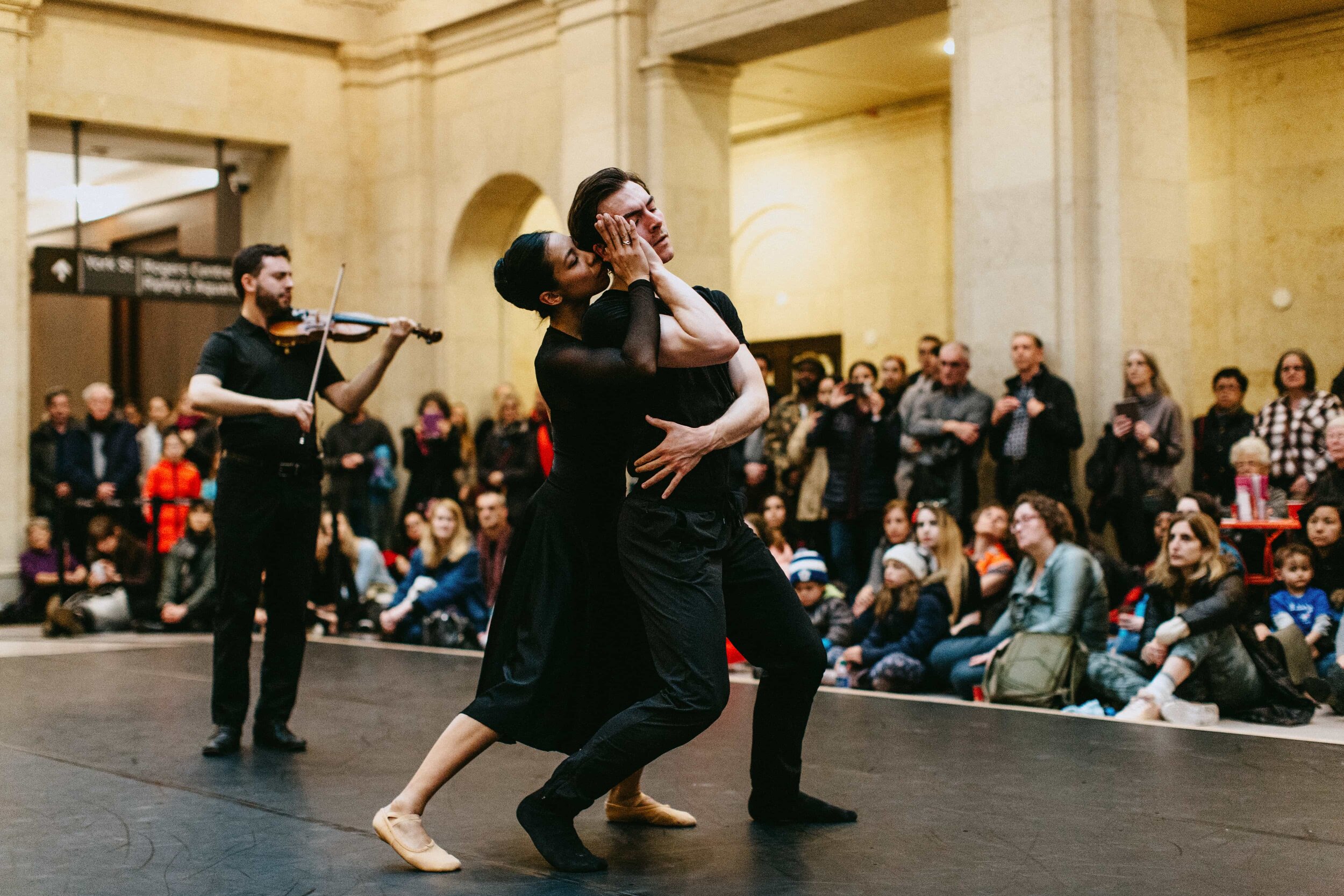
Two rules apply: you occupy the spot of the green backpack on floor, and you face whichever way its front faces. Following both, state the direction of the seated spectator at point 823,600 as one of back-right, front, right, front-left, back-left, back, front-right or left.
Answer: back-right

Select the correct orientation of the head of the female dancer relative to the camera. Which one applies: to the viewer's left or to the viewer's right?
to the viewer's right

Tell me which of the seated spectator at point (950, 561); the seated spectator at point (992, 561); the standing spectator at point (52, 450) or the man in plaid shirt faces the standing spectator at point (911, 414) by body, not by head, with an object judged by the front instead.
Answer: the standing spectator at point (52, 450)

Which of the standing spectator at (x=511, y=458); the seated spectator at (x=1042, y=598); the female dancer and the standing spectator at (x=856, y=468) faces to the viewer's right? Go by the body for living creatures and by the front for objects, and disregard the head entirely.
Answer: the female dancer

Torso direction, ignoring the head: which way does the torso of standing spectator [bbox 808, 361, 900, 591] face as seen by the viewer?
toward the camera

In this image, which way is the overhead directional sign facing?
toward the camera

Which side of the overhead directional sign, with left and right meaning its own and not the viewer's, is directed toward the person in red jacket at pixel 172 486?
front

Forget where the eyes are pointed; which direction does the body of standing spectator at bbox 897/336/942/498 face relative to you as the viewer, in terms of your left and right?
facing the viewer and to the left of the viewer

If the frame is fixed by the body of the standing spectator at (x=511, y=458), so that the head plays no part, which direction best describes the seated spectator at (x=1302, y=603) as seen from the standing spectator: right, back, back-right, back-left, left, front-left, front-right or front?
front-left

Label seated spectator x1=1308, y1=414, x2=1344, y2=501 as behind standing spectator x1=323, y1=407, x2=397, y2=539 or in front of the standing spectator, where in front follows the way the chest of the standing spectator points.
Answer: in front

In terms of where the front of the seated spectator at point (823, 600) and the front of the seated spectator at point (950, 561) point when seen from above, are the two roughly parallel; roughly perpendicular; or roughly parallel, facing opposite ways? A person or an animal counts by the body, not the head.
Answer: roughly parallel

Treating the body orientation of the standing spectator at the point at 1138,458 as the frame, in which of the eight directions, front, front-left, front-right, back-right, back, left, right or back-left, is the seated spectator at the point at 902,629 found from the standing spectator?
front

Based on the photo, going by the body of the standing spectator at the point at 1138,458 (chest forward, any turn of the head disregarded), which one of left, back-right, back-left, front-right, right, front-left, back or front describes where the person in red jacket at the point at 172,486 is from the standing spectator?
front-right

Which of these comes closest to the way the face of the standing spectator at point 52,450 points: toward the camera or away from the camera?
toward the camera

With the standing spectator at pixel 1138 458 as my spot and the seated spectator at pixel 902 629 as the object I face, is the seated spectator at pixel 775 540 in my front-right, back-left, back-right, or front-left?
front-right

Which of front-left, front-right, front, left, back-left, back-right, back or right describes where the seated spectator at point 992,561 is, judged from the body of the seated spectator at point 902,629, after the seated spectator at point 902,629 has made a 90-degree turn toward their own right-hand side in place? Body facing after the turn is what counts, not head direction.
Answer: right

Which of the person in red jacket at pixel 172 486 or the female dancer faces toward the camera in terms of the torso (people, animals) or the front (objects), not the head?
the person in red jacket

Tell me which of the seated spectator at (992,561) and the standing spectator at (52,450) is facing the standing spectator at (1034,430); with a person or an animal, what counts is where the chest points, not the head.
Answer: the standing spectator at (52,450)

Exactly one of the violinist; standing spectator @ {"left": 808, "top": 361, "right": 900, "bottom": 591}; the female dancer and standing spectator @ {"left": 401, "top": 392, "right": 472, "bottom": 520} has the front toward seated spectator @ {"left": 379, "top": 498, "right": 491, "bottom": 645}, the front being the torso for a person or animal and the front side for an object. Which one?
standing spectator @ {"left": 401, "top": 392, "right": 472, "bottom": 520}

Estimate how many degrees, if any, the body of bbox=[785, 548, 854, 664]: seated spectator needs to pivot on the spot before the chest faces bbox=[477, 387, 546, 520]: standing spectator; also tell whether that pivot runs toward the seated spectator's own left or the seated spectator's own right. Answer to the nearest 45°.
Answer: approximately 90° to the seated spectator's own right
